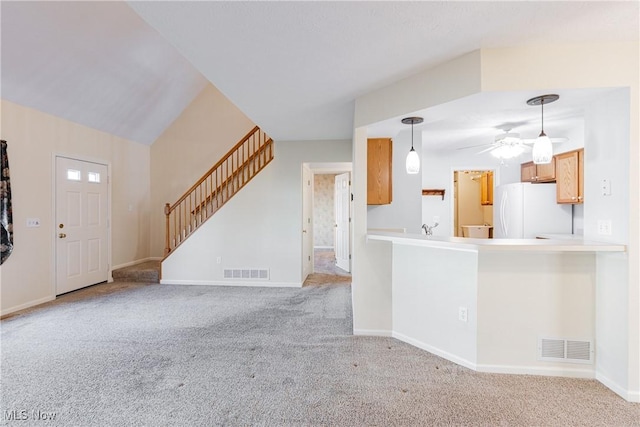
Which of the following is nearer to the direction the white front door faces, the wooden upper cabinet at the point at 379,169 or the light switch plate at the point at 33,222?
the wooden upper cabinet

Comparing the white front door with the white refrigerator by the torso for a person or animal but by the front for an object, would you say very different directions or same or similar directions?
very different directions

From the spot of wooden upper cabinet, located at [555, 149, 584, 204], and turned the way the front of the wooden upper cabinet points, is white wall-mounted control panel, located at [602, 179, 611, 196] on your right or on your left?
on your left

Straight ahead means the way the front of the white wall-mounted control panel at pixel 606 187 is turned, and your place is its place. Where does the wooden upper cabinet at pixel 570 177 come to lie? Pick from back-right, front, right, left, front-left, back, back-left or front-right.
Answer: back-right

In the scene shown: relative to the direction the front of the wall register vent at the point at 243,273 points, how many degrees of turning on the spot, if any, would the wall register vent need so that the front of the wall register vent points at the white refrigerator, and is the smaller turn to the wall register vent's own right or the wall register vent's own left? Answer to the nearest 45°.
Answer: approximately 45° to the wall register vent's own left

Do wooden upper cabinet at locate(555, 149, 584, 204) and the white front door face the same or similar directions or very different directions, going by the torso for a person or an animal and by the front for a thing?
very different directions

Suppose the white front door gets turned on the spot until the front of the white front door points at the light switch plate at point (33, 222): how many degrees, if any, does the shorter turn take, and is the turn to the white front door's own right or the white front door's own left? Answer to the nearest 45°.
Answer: approximately 90° to the white front door's own right
